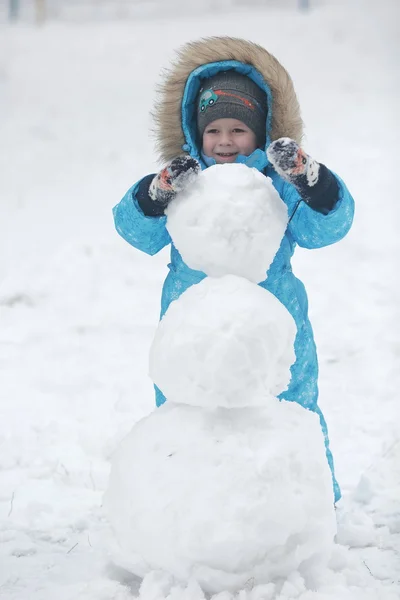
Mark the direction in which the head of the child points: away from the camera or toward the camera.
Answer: toward the camera

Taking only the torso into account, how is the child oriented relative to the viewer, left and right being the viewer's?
facing the viewer

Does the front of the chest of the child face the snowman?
yes
